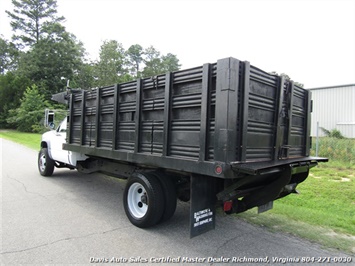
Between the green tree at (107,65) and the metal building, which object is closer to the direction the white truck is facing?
the green tree

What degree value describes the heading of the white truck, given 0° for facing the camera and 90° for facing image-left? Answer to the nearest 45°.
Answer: approximately 135°

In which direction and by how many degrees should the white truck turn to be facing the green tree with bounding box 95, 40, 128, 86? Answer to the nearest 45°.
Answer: approximately 45° to its right

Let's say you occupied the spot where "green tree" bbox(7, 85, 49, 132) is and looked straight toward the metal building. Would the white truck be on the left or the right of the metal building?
right

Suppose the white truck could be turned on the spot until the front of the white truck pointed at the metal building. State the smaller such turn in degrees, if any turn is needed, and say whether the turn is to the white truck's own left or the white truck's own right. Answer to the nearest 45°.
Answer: approximately 90° to the white truck's own right

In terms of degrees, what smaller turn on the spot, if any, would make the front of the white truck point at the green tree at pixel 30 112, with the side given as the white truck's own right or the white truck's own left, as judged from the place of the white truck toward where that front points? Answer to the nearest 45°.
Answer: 0° — it already faces it
